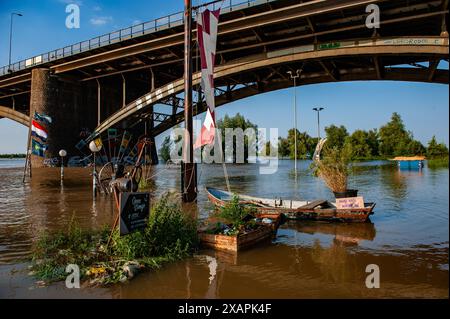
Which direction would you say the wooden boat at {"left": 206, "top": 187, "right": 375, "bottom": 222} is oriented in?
to the viewer's left

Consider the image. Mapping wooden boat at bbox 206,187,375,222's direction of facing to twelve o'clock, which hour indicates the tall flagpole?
The tall flagpole is roughly at 1 o'clock from the wooden boat.

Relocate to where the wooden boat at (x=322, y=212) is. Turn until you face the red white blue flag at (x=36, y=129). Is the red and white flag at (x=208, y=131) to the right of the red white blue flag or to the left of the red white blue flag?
left

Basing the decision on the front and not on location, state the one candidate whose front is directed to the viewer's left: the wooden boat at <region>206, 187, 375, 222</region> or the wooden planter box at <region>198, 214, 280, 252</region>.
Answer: the wooden boat at <region>206, 187, 375, 222</region>
